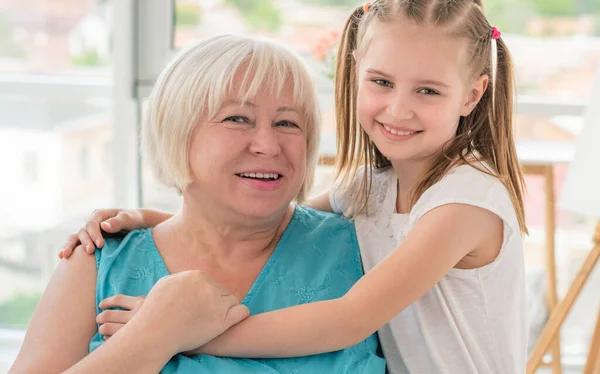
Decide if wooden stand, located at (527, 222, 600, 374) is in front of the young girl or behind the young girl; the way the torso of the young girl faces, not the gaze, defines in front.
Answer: behind

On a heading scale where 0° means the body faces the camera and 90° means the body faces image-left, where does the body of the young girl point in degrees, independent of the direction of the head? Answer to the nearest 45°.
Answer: approximately 45°

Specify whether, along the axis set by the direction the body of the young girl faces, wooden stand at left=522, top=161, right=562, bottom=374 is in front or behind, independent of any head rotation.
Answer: behind

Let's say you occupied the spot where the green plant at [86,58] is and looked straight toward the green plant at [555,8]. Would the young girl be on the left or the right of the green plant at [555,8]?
right

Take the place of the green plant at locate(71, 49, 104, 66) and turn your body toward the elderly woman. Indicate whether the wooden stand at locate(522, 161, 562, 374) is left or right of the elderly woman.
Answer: left

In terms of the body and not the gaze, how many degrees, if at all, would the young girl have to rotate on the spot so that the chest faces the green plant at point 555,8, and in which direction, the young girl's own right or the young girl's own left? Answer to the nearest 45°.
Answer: approximately 180°
